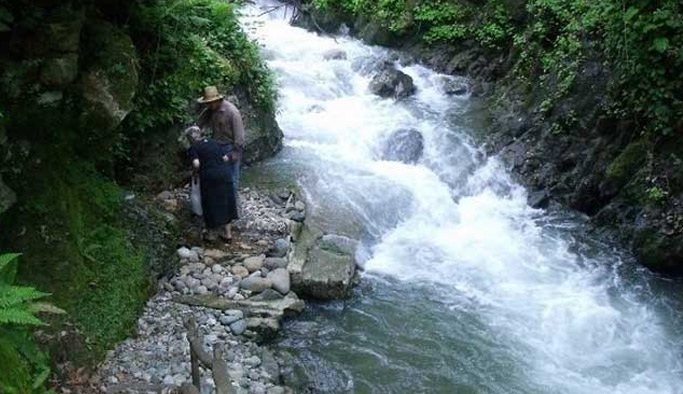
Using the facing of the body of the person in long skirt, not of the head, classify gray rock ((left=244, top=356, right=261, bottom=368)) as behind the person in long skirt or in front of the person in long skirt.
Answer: behind

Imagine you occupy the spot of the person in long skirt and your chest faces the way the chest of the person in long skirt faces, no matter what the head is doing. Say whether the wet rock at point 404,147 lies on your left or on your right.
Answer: on your right

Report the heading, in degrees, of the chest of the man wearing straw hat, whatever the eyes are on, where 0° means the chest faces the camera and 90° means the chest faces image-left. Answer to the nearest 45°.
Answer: approximately 45°

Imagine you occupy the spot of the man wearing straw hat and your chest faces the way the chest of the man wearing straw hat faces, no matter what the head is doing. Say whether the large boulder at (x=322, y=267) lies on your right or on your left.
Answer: on your left

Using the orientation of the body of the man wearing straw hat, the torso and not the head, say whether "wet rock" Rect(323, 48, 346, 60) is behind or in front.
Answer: behind

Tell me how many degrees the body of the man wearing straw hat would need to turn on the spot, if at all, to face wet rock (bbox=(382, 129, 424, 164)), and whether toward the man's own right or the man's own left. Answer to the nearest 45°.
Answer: approximately 180°

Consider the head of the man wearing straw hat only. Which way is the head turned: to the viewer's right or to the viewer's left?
to the viewer's left

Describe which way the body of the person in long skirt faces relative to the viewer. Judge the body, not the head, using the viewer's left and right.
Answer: facing away from the viewer and to the left of the viewer

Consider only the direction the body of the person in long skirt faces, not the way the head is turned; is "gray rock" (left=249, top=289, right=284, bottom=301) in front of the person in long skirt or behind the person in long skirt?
behind

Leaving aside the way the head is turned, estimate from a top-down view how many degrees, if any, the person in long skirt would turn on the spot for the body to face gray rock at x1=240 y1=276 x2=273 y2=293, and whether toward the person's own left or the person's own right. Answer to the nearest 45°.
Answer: approximately 180°
